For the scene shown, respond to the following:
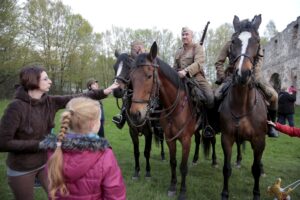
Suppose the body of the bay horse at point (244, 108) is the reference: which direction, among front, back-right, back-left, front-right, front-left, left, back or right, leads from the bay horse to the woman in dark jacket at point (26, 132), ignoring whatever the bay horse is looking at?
front-right

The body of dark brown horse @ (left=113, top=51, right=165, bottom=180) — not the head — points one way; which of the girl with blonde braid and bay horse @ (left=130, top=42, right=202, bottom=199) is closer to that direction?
the girl with blonde braid

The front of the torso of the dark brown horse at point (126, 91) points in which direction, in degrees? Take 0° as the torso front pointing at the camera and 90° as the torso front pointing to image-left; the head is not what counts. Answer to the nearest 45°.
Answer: approximately 45°

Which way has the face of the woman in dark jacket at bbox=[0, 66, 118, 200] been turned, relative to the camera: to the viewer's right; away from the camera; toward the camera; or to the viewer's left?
to the viewer's right

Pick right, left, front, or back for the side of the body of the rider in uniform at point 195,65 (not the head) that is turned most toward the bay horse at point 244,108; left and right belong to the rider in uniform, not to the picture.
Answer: left

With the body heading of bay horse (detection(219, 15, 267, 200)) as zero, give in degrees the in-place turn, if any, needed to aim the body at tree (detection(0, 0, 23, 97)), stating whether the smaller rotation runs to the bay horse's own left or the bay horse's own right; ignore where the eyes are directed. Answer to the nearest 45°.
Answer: approximately 135° to the bay horse's own right
